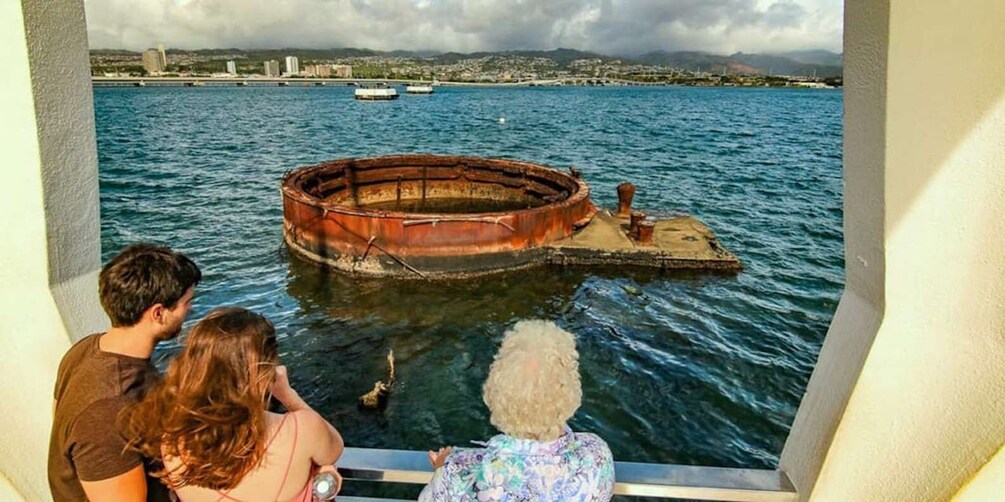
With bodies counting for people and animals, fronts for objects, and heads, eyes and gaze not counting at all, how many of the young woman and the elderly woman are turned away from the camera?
2

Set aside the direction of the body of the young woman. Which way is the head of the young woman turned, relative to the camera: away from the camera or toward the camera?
away from the camera

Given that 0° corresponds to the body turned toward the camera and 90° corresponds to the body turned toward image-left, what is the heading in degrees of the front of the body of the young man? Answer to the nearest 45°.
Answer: approximately 225°

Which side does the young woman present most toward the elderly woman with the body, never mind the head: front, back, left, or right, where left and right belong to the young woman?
right

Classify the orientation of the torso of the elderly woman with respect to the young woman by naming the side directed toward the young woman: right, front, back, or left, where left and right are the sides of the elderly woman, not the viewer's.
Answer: left

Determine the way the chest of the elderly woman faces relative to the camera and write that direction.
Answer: away from the camera

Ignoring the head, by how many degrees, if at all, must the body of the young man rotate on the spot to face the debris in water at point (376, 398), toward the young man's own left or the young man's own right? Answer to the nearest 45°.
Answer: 0° — they already face it

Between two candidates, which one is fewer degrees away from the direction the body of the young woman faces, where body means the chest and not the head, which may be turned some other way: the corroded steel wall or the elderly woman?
the corroded steel wall

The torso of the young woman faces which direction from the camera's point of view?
away from the camera

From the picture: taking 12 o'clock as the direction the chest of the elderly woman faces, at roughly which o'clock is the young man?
The young man is roughly at 9 o'clock from the elderly woman.

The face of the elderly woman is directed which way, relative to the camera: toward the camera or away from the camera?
away from the camera
